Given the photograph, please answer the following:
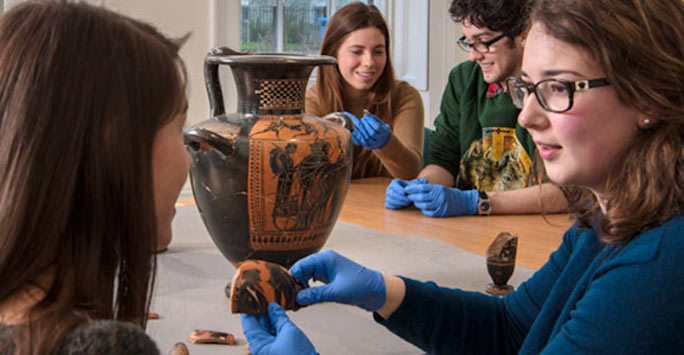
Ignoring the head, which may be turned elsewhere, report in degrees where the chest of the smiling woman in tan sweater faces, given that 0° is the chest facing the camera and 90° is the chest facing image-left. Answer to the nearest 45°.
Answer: approximately 0°

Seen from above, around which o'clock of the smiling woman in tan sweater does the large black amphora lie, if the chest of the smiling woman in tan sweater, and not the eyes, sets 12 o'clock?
The large black amphora is roughly at 12 o'clock from the smiling woman in tan sweater.

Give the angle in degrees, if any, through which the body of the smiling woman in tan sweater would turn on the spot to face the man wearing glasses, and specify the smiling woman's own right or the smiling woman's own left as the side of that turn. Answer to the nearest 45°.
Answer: approximately 45° to the smiling woman's own left

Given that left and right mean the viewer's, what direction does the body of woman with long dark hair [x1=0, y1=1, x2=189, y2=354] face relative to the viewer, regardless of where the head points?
facing away from the viewer and to the right of the viewer

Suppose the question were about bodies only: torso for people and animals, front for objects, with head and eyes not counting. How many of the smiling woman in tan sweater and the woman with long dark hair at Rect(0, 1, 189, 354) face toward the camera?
1

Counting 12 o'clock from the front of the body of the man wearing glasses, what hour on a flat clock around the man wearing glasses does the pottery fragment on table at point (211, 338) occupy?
The pottery fragment on table is roughly at 11 o'clock from the man wearing glasses.

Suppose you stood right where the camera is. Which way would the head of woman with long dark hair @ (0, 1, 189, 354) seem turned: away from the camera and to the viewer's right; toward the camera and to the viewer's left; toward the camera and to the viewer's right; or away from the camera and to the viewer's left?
away from the camera and to the viewer's right

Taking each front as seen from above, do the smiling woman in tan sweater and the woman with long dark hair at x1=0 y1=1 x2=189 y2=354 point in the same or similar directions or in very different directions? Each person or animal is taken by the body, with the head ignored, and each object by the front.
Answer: very different directions

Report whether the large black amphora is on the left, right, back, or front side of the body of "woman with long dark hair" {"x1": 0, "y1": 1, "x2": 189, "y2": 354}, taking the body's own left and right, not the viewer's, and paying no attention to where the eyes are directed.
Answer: front
